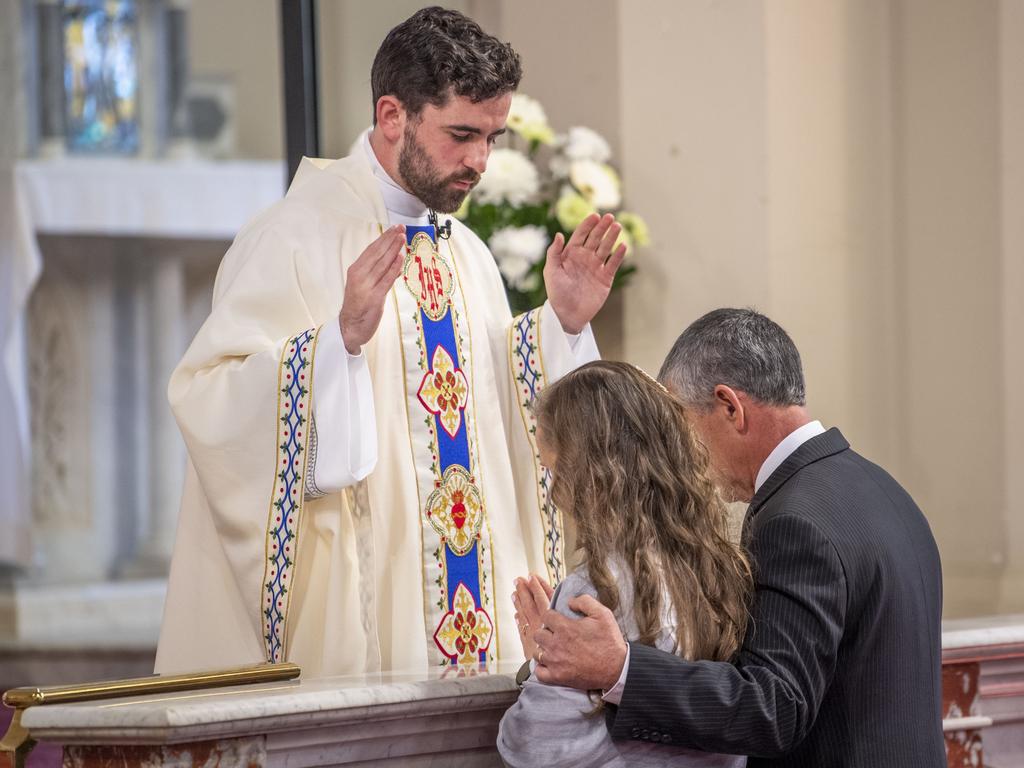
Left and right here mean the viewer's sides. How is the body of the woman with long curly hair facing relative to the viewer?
facing away from the viewer and to the left of the viewer

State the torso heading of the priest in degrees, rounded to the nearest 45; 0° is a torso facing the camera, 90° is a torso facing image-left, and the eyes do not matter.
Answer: approximately 315°

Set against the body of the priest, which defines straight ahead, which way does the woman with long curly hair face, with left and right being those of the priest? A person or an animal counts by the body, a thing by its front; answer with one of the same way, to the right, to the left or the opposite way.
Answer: the opposite way

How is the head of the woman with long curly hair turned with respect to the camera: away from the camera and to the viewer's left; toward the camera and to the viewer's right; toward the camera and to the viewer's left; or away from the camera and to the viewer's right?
away from the camera and to the viewer's left

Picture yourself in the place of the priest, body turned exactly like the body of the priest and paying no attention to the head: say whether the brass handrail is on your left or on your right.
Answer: on your right

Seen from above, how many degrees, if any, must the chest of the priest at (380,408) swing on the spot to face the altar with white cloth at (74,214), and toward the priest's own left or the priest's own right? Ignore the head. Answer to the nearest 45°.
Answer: approximately 135° to the priest's own left

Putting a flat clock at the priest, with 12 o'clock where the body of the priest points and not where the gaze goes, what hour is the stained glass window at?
The stained glass window is roughly at 7 o'clock from the priest.

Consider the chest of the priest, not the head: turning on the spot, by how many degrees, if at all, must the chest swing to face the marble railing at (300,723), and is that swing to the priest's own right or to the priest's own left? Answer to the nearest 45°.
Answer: approximately 45° to the priest's own right

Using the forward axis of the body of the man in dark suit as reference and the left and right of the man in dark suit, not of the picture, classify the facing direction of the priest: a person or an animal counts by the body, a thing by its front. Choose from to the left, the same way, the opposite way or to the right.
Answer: the opposite way
